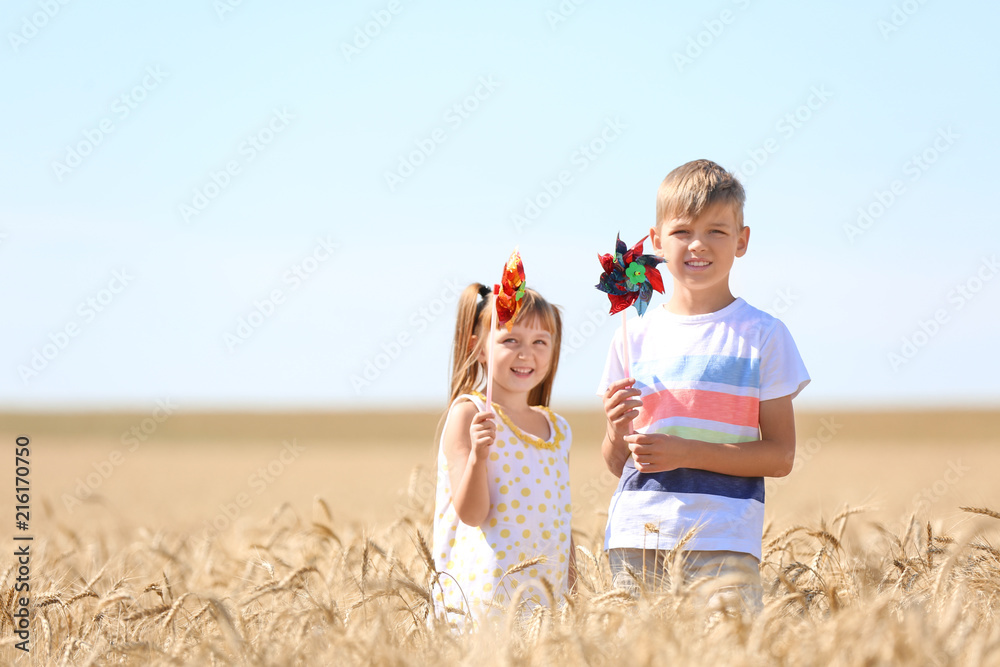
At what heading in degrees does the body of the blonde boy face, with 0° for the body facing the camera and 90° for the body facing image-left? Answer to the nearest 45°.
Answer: approximately 0°

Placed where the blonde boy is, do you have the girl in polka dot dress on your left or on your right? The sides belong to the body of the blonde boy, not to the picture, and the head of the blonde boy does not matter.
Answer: on your right

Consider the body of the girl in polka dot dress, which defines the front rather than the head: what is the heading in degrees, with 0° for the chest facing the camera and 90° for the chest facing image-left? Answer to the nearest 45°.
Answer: approximately 315°
